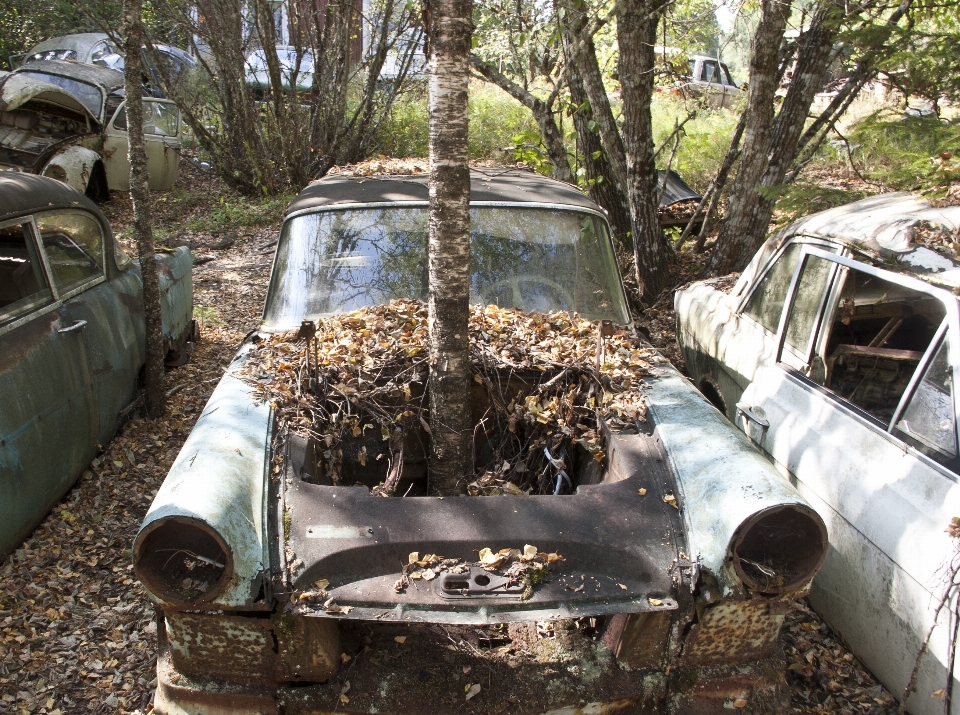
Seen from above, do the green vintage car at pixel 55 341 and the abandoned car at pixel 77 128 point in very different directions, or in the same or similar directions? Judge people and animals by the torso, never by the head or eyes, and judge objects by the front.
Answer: same or similar directions

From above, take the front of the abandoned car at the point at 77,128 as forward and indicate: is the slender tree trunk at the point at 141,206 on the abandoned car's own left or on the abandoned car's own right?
on the abandoned car's own left

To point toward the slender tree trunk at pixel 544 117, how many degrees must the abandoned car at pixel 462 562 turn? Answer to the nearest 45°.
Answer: approximately 180°

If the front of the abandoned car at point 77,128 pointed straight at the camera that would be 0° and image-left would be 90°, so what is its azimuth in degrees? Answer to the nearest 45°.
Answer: approximately 45°

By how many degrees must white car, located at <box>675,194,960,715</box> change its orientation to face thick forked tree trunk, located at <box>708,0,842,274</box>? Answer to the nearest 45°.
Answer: approximately 135° to its left

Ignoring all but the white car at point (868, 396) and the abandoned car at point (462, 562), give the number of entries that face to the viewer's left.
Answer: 0

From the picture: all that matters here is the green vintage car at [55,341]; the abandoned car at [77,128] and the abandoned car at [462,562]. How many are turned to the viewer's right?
0

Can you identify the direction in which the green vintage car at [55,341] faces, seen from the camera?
facing the viewer and to the left of the viewer

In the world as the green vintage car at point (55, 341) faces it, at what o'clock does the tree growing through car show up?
The tree growing through car is roughly at 9 o'clock from the green vintage car.

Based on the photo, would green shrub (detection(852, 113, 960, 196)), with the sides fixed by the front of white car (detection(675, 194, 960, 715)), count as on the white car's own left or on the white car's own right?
on the white car's own left

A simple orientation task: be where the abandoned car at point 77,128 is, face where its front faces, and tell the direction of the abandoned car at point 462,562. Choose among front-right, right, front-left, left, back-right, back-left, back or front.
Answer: front-left
